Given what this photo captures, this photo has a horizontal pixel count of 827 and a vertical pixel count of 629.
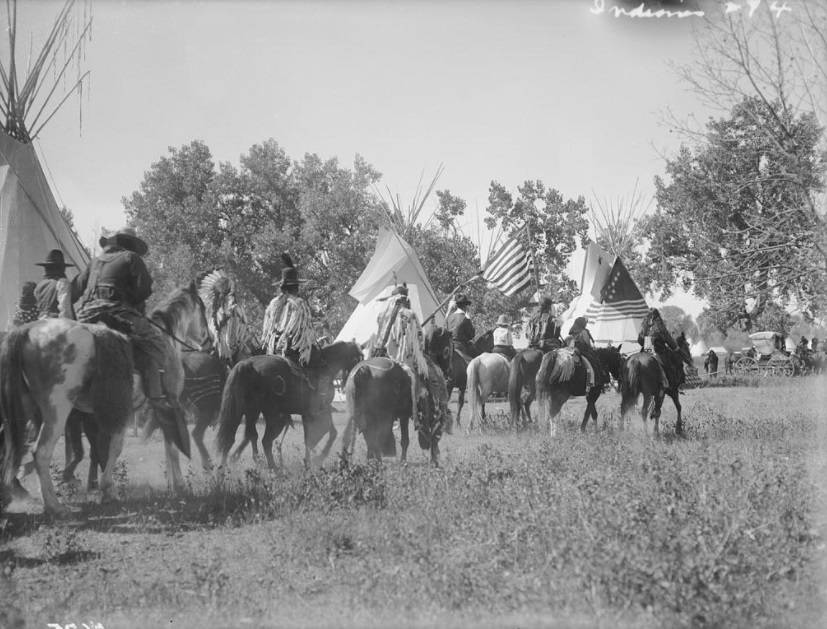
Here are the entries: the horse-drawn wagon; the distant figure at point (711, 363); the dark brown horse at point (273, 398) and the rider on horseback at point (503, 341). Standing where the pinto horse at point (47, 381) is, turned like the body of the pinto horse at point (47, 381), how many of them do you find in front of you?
4

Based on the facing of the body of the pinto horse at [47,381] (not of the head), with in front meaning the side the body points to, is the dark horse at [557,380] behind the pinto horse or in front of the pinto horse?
in front

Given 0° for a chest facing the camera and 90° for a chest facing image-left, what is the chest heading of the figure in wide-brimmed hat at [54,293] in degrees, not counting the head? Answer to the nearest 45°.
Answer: approximately 180°

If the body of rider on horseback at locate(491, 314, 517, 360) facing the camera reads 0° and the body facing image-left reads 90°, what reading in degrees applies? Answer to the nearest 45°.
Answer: approximately 225°

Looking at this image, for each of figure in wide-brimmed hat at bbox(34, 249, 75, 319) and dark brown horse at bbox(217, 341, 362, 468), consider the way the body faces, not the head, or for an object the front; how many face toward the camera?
0

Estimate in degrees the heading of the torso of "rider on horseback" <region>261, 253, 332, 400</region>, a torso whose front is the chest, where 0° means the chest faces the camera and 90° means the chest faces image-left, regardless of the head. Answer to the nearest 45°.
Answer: approximately 225°

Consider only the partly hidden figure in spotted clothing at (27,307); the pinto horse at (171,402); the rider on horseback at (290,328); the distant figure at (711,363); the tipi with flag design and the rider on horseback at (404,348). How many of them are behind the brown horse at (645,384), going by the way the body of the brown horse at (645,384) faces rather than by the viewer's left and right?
4

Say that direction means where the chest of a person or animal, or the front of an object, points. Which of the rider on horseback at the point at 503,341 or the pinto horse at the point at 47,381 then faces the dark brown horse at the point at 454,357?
the pinto horse

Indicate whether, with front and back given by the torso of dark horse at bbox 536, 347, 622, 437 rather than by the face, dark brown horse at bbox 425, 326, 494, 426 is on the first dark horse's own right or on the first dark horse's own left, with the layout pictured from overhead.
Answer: on the first dark horse's own left
